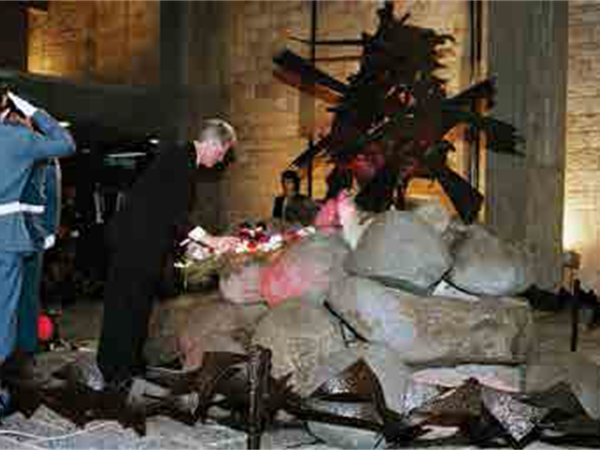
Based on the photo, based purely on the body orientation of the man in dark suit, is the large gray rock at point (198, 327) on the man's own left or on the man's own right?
on the man's own left

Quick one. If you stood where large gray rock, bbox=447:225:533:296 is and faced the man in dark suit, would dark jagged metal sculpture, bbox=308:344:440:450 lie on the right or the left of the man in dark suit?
left

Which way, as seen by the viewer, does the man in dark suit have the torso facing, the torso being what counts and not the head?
to the viewer's right

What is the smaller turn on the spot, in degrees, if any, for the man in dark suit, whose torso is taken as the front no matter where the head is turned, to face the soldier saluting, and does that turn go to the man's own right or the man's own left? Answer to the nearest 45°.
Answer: approximately 180°

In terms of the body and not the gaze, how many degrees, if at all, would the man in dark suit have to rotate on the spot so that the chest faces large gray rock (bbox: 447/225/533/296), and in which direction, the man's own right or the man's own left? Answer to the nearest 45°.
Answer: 0° — they already face it

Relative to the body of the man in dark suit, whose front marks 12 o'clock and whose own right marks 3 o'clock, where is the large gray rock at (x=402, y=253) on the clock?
The large gray rock is roughly at 12 o'clock from the man in dark suit.

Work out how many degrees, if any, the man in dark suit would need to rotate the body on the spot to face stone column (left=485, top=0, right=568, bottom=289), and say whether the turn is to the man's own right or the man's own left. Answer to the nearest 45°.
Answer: approximately 45° to the man's own left

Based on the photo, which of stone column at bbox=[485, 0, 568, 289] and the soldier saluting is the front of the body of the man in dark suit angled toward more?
the stone column

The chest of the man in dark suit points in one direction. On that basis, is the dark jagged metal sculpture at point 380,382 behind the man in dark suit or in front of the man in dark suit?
in front
